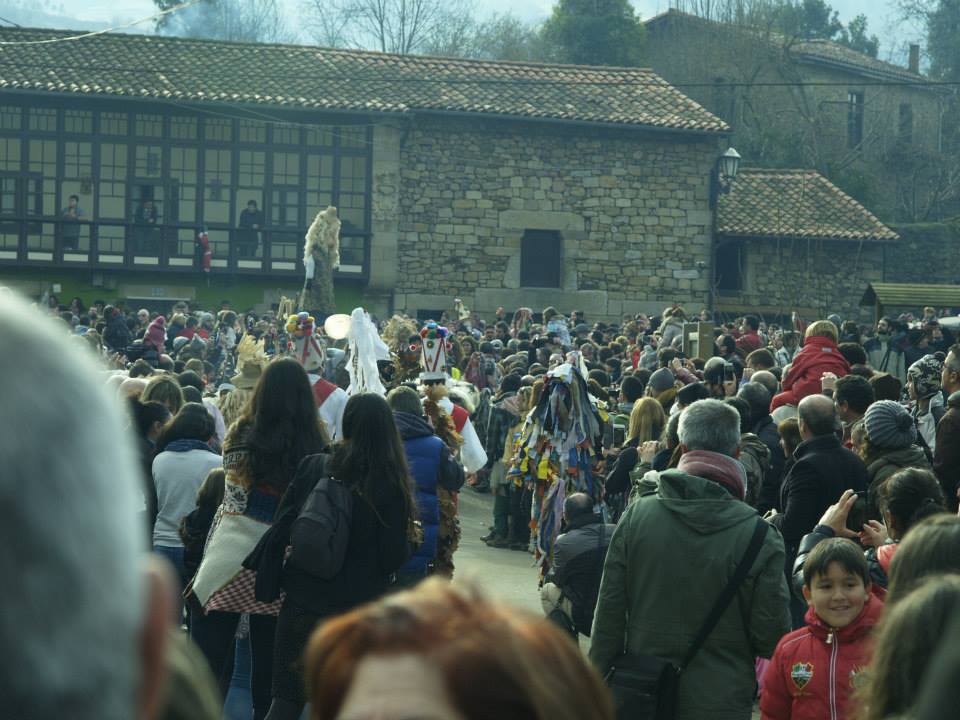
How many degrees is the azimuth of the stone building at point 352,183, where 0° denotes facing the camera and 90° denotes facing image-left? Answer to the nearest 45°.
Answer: approximately 0°

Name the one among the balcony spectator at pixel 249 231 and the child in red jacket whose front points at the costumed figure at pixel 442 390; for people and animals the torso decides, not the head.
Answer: the balcony spectator

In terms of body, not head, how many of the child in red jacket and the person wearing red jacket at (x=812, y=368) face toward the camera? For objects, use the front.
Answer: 1

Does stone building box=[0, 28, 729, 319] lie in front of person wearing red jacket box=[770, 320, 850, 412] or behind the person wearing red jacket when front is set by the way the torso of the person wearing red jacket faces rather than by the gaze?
in front

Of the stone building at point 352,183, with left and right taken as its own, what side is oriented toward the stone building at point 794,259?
left

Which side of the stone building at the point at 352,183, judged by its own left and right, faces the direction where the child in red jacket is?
front

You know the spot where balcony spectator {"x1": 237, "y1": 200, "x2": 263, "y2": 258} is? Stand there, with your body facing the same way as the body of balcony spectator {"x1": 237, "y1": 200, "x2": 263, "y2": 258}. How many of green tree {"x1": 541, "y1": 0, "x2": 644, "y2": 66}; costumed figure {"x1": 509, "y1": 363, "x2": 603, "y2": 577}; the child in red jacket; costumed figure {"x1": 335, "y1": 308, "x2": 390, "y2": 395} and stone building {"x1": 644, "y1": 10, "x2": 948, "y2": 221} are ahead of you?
3

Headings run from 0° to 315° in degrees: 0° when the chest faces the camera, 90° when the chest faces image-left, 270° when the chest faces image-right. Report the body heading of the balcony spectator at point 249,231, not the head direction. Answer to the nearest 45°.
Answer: approximately 0°

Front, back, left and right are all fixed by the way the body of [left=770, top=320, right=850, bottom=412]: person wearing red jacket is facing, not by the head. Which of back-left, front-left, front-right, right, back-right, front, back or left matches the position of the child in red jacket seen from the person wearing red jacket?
back-left

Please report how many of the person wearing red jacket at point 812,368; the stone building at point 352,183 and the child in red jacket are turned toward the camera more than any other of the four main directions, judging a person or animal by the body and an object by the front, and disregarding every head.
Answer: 2

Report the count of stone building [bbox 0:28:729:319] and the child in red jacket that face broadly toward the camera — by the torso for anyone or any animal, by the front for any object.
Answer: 2

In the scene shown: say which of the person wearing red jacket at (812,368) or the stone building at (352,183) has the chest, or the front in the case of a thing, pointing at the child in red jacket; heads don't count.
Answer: the stone building
